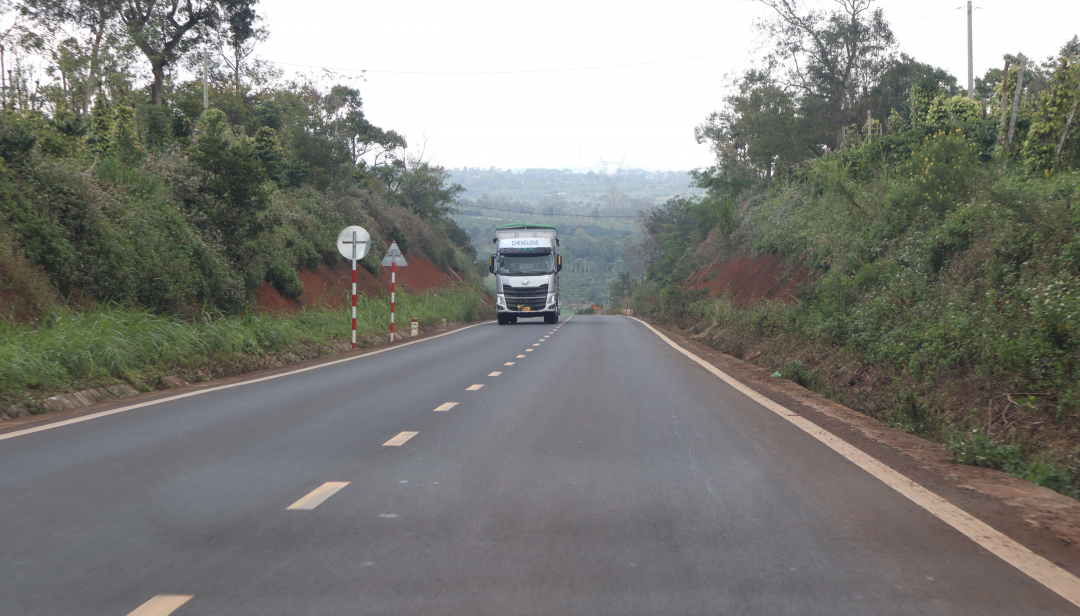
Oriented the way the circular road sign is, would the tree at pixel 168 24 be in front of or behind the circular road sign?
in front

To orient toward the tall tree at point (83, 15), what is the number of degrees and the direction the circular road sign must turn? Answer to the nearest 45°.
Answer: approximately 45° to its left

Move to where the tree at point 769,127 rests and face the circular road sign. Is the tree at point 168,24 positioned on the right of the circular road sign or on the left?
right

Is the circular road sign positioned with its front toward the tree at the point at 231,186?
no
